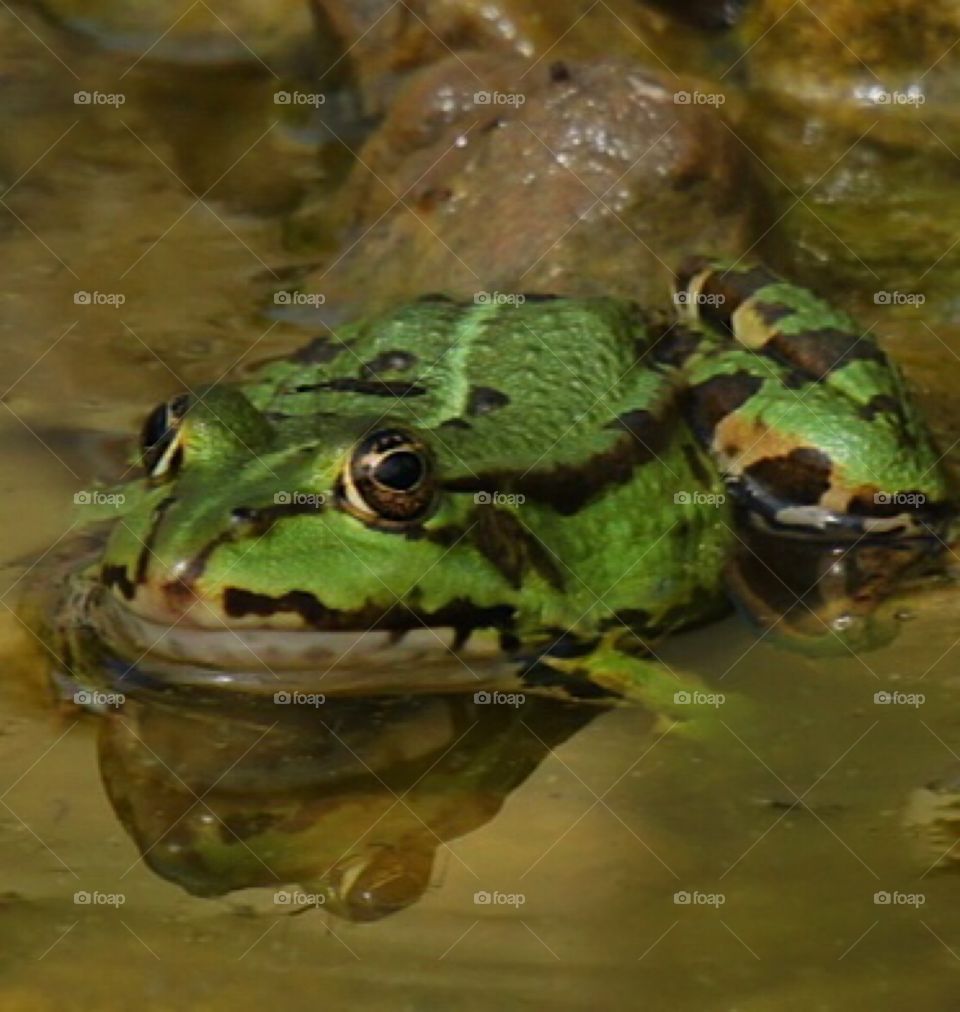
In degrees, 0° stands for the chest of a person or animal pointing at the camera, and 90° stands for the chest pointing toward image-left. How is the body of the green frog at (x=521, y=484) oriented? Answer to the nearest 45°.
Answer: approximately 45°
